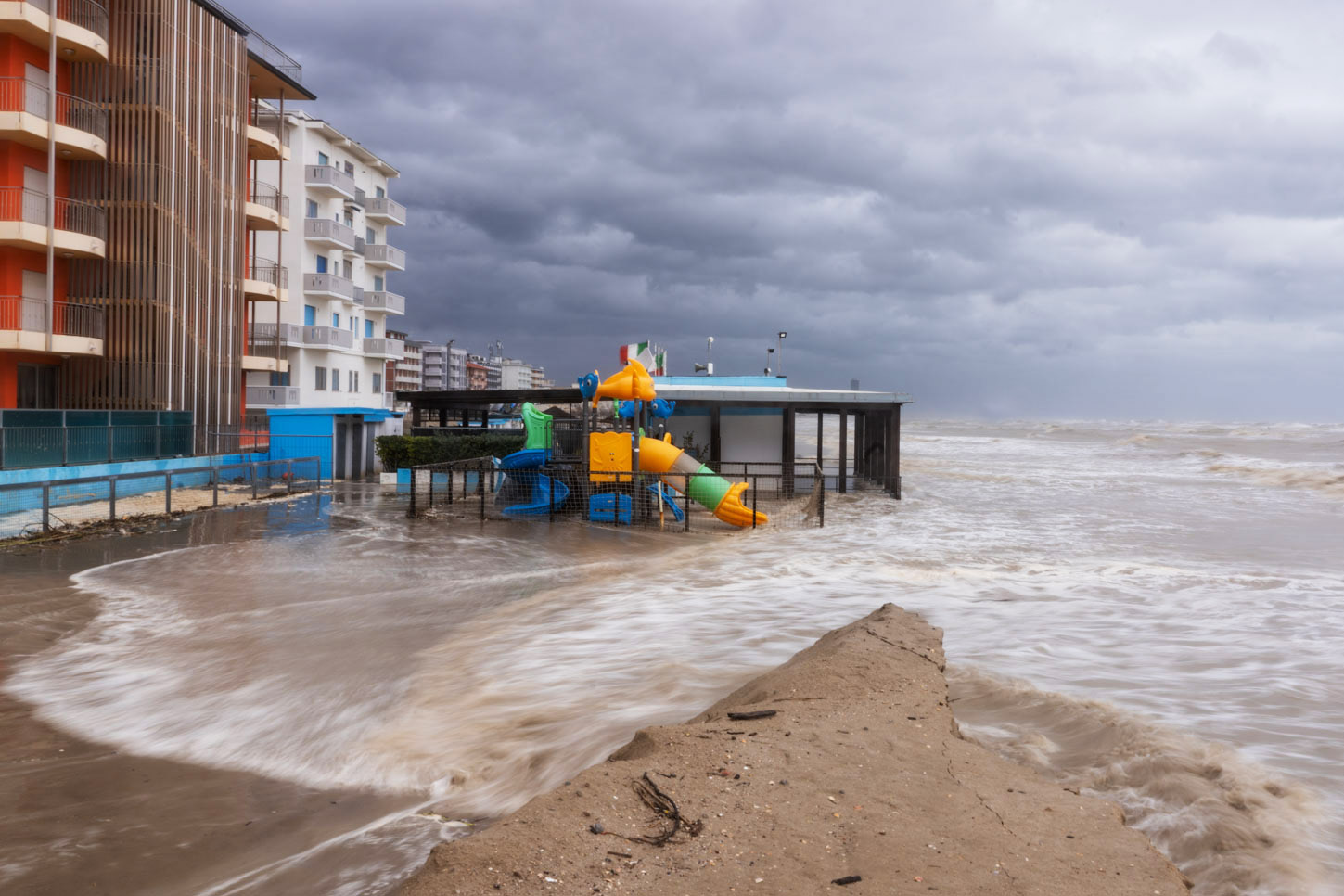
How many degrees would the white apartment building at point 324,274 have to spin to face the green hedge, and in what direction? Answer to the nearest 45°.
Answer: approximately 45° to its right

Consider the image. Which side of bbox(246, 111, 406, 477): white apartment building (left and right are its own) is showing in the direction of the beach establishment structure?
front

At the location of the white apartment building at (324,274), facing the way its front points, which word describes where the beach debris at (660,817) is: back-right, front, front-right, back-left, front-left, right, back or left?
front-right

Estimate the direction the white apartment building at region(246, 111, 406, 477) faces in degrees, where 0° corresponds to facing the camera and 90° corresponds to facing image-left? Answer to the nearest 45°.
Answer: approximately 315°

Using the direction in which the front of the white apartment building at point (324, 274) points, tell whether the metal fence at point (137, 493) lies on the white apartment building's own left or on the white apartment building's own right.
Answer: on the white apartment building's own right

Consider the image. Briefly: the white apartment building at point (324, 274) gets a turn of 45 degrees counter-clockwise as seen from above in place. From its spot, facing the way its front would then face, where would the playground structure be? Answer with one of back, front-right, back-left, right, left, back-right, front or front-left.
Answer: right

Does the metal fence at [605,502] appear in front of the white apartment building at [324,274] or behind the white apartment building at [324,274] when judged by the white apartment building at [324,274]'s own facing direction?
in front
